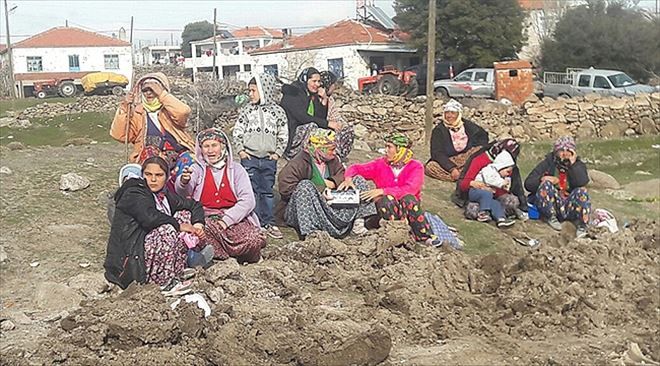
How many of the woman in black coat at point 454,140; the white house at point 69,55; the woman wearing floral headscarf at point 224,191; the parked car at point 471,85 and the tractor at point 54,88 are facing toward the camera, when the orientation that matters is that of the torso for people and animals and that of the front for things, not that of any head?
3

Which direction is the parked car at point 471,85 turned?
to the viewer's left

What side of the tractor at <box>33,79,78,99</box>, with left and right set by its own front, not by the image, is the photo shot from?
left

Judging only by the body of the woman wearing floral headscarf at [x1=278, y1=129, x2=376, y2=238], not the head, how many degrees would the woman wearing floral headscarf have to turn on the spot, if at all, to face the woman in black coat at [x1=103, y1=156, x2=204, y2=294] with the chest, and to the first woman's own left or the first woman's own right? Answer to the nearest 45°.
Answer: approximately 90° to the first woman's own right

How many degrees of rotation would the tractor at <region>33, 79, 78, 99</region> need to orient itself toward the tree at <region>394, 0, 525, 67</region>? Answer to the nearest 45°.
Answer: approximately 135° to its left

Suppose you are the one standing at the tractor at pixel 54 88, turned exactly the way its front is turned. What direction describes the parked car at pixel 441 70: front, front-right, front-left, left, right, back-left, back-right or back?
back-left

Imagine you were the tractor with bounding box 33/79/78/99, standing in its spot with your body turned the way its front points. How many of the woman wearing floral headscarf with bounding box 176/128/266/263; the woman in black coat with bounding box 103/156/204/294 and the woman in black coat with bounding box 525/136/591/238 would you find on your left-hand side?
3

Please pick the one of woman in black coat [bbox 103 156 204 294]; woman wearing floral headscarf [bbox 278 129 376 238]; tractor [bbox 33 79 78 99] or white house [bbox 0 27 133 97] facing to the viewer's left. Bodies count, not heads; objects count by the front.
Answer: the tractor

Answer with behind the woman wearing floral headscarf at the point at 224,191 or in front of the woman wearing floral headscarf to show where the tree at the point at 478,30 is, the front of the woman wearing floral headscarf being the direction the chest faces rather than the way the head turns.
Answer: behind

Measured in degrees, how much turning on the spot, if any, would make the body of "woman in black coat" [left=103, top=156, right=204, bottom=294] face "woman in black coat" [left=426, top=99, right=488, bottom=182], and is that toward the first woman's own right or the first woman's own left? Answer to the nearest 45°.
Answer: approximately 90° to the first woman's own left

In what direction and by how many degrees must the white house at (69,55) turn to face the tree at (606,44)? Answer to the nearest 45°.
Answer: approximately 45° to its left
